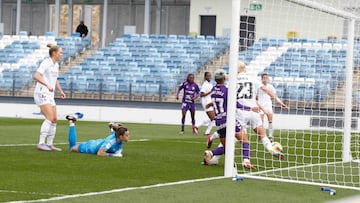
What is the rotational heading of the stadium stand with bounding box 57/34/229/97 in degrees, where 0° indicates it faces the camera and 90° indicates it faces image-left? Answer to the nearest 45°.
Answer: approximately 0°

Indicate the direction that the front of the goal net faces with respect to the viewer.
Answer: facing away from the viewer and to the left of the viewer

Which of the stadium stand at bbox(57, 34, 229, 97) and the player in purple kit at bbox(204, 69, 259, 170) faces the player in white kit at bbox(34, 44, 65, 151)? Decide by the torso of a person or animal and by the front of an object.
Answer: the stadium stand

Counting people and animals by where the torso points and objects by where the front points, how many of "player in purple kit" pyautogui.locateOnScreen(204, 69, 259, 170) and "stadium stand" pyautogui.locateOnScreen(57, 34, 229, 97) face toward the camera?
1

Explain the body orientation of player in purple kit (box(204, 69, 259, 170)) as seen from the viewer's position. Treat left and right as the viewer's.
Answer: facing away from the viewer and to the right of the viewer

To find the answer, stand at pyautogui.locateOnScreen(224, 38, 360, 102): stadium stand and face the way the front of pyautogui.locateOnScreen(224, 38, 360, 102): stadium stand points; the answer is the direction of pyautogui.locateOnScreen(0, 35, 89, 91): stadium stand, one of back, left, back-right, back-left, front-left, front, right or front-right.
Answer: back-right

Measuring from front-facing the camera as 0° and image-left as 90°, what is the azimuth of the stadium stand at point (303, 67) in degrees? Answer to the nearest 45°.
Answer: approximately 0°
